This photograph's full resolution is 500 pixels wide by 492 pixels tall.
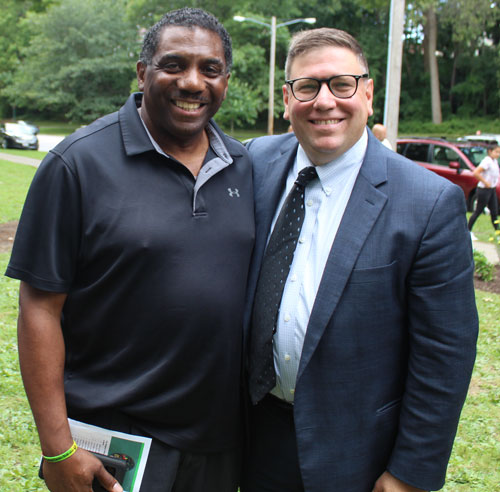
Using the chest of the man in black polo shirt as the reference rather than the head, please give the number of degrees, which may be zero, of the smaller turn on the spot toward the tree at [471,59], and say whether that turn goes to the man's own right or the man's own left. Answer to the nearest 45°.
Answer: approximately 90° to the man's own left

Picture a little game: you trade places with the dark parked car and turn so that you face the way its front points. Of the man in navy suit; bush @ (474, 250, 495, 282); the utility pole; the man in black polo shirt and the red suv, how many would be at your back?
0

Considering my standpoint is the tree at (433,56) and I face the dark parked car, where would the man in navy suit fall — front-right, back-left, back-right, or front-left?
front-left

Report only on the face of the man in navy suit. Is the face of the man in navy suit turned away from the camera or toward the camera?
toward the camera

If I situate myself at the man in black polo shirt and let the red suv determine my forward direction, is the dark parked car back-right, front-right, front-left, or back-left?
front-left

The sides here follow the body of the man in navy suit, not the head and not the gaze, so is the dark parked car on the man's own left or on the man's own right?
on the man's own right

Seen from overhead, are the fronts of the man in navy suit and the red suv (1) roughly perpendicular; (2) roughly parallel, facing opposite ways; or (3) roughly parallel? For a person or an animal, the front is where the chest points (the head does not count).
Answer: roughly perpendicular

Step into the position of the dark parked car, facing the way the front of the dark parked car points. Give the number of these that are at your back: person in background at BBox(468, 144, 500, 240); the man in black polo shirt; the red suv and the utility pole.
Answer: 0

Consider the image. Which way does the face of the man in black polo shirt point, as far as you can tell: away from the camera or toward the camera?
toward the camera

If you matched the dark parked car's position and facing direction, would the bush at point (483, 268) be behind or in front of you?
in front

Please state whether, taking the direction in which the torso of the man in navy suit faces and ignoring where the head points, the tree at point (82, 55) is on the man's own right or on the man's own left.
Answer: on the man's own right

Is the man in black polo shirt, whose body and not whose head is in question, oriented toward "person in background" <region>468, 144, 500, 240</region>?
no
